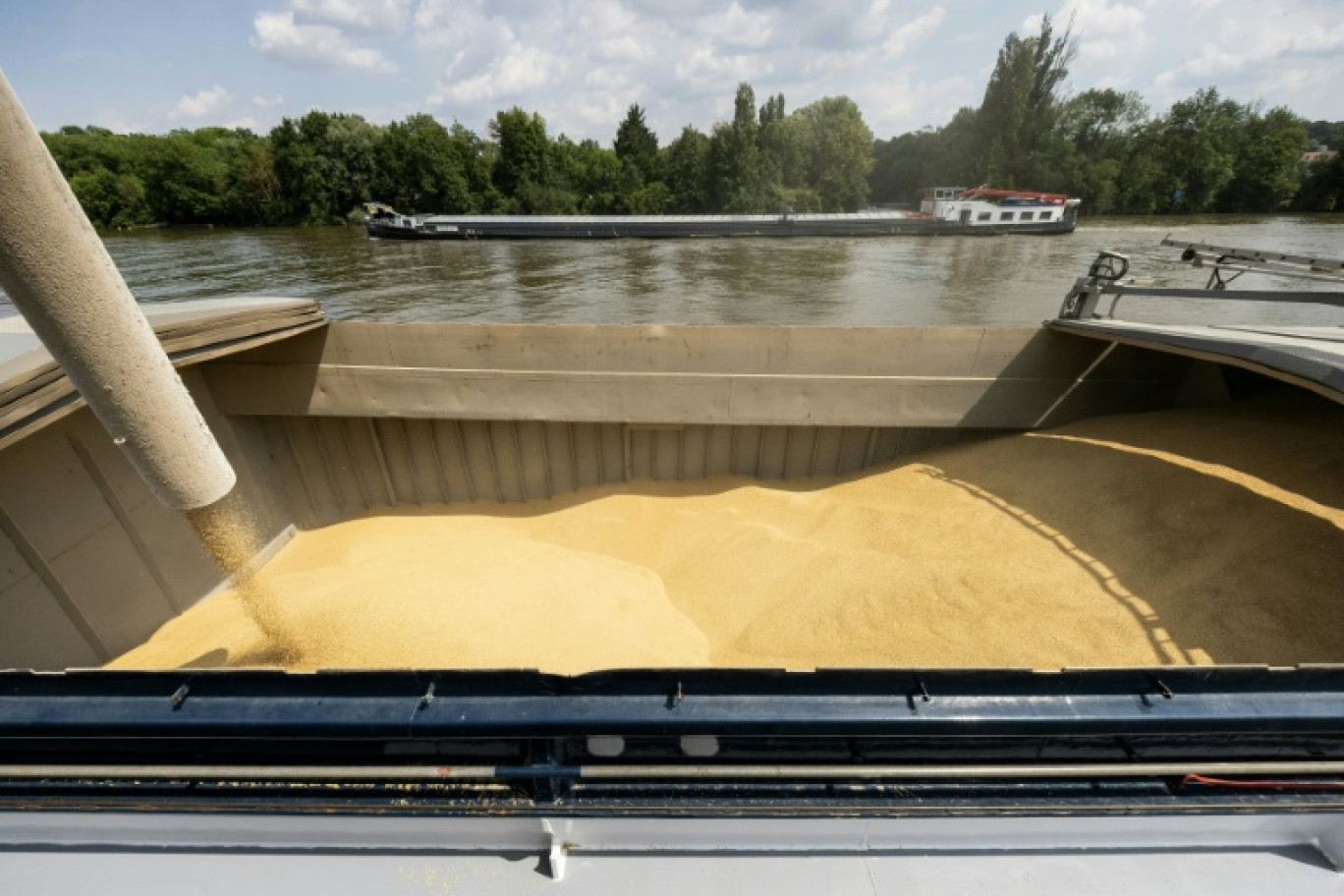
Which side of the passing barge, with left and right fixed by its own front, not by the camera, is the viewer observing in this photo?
left

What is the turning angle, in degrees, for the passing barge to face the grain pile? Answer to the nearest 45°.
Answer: approximately 90° to its left

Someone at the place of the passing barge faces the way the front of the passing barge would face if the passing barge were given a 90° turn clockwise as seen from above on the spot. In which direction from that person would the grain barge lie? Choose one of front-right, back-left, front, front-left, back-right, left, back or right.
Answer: back

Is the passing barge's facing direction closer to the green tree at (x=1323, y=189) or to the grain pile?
the grain pile

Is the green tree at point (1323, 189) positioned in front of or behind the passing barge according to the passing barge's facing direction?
behind

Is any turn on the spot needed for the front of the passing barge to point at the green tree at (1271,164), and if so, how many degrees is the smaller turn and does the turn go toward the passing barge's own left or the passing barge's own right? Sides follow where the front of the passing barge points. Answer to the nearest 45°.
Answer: approximately 135° to the passing barge's own right
